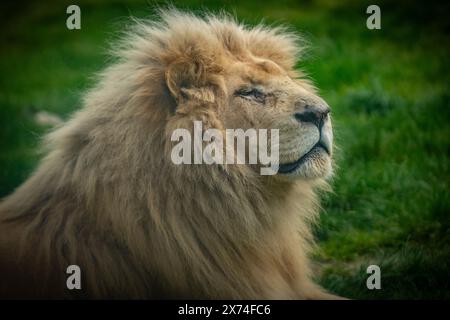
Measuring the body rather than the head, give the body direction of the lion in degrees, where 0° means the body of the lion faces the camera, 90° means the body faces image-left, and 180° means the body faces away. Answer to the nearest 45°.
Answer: approximately 270°
